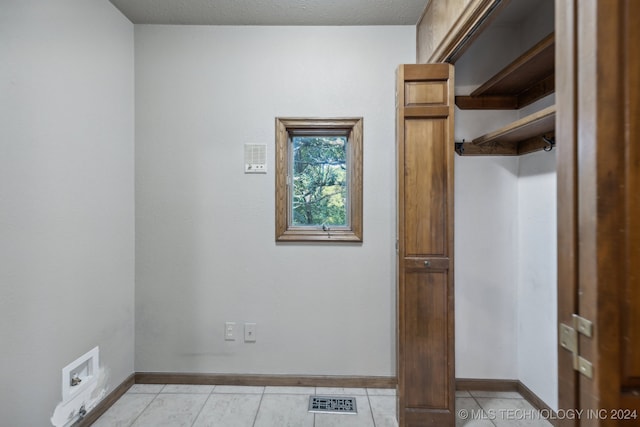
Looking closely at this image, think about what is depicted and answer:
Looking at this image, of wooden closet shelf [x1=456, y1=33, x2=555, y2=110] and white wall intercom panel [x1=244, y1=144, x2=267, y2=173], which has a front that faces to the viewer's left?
the wooden closet shelf

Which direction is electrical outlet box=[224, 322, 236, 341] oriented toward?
toward the camera

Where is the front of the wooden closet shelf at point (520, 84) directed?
to the viewer's left

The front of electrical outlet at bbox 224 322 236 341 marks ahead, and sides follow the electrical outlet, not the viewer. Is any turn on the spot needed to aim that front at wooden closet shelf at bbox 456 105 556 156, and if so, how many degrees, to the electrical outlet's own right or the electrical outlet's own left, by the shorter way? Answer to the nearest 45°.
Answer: approximately 45° to the electrical outlet's own left

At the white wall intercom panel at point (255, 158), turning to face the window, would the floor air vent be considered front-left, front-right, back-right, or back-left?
front-right

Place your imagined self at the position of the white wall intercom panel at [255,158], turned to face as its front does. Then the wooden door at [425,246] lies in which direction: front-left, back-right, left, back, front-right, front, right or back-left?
front-left

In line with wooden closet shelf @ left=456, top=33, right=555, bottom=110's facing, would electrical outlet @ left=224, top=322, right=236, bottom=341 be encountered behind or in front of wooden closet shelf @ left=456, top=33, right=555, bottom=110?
in front

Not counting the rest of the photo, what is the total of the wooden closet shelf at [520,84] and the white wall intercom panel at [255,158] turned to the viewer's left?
1
